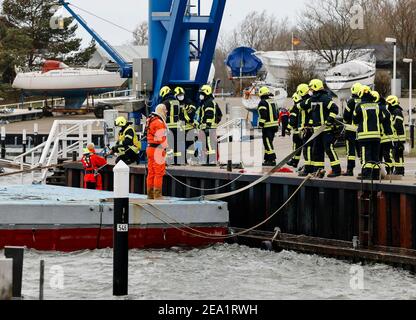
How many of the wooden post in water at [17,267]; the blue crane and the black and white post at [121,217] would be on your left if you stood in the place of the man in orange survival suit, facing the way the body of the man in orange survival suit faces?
1

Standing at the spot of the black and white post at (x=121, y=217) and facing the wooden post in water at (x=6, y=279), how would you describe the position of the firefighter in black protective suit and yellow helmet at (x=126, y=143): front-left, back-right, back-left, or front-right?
back-right

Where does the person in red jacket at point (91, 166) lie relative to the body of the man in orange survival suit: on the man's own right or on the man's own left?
on the man's own left
